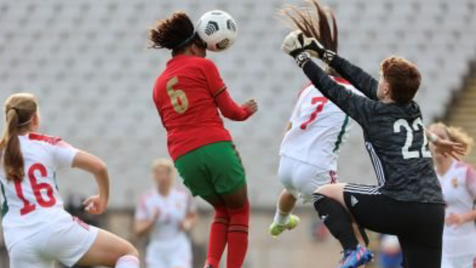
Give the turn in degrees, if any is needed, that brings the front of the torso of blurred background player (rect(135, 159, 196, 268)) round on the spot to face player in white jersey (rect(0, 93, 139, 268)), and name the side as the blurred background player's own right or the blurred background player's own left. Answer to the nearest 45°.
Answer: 0° — they already face them

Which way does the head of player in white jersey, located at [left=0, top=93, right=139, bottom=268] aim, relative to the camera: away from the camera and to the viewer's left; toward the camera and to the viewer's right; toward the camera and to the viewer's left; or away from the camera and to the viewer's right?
away from the camera and to the viewer's right

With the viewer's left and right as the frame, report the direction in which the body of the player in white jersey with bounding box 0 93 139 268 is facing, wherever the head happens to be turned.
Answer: facing away from the viewer and to the right of the viewer

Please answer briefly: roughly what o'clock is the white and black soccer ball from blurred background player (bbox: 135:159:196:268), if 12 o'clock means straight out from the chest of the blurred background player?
The white and black soccer ball is roughly at 12 o'clock from the blurred background player.

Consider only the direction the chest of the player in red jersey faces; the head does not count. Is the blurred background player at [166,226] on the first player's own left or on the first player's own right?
on the first player's own left

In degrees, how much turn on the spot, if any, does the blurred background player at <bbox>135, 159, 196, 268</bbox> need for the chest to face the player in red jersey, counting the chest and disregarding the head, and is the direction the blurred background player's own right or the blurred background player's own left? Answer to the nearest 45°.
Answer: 0° — they already face them

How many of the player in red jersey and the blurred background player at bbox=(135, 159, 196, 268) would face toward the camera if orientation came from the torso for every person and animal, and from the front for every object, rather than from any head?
1

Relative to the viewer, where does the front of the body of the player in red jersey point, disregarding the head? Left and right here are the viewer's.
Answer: facing away from the viewer and to the right of the viewer
